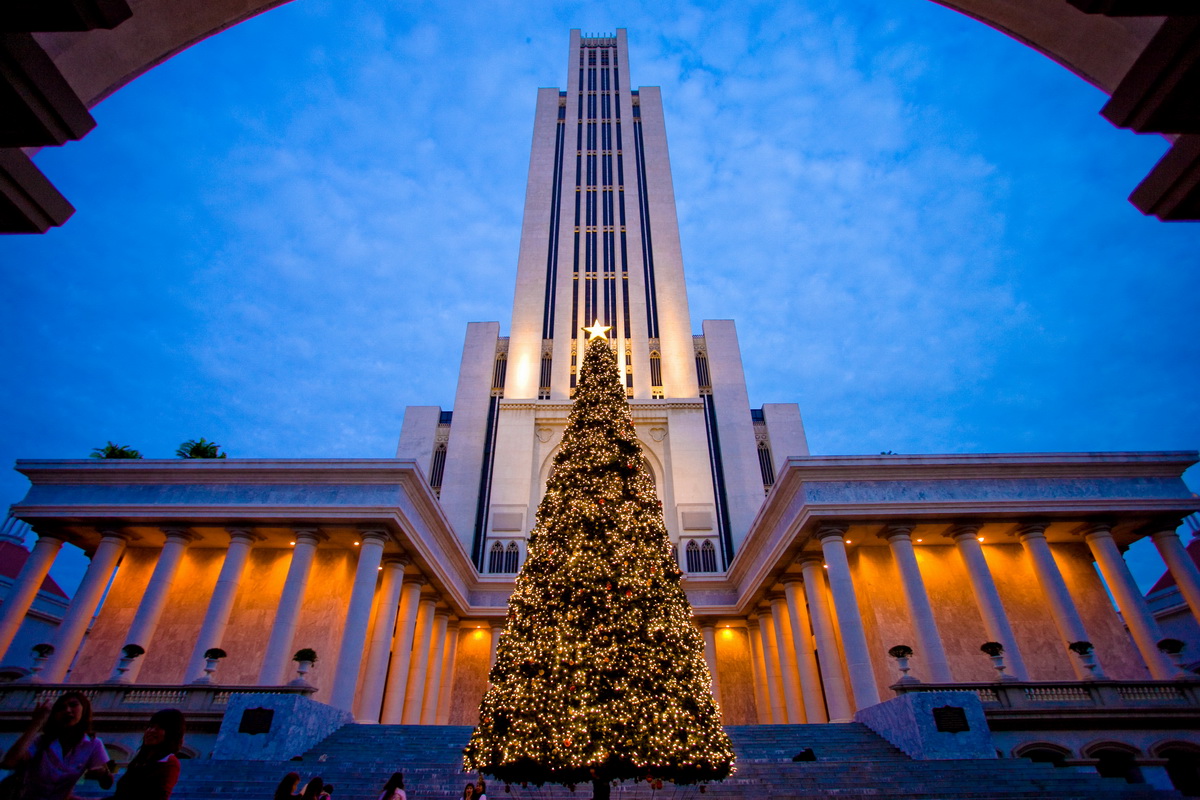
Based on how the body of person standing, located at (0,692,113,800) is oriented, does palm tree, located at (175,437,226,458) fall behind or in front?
behind

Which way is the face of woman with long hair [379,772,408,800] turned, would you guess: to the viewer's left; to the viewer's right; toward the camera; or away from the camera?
away from the camera

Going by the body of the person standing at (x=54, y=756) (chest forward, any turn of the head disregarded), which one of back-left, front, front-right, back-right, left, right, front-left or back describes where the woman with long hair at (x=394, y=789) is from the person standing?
back-left

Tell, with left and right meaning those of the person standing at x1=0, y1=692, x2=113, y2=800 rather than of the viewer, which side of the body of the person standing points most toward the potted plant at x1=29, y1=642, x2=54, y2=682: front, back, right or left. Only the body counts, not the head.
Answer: back

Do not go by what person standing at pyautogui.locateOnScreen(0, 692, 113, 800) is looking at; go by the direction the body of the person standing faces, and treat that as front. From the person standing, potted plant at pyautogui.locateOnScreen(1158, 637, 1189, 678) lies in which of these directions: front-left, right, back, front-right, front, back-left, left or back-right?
left

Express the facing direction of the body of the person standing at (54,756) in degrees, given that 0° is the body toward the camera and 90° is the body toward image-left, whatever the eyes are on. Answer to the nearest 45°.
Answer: approximately 0°

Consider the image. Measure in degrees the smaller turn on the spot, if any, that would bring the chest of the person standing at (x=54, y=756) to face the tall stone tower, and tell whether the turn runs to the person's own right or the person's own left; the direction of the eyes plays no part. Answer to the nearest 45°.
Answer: approximately 135° to the person's own left

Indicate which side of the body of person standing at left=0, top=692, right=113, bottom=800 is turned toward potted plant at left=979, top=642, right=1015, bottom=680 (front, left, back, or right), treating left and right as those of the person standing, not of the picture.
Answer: left

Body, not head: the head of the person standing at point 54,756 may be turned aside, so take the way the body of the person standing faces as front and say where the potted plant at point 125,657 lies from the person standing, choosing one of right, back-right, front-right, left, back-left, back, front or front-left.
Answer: back

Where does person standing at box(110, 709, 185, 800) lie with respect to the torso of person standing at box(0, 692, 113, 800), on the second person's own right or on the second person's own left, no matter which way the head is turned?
on the second person's own left

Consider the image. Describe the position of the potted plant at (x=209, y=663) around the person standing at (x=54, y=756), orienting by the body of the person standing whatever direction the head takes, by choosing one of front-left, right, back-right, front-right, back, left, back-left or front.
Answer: back
